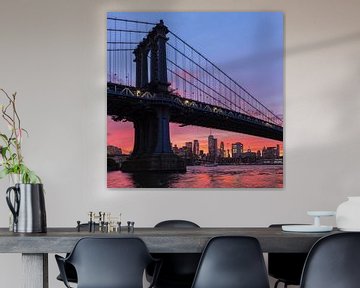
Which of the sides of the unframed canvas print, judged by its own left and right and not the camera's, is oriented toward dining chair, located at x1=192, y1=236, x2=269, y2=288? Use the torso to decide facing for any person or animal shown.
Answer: front

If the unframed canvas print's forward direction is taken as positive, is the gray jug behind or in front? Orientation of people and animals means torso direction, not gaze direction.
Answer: in front
